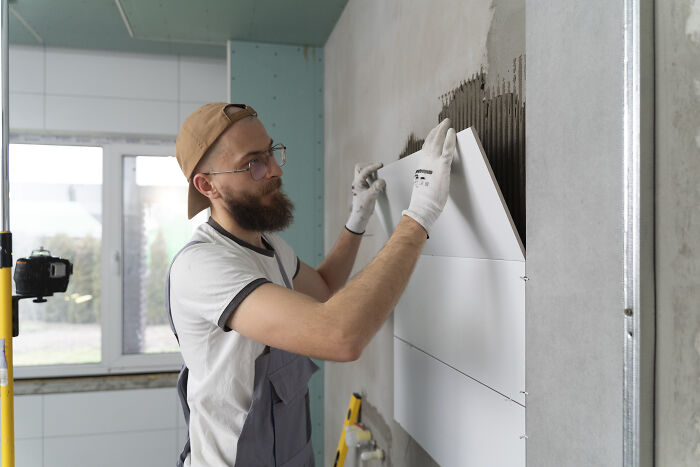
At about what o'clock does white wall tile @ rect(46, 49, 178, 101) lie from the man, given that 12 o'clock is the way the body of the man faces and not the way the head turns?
The white wall tile is roughly at 8 o'clock from the man.

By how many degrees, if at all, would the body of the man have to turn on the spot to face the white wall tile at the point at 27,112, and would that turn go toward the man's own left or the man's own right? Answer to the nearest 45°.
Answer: approximately 135° to the man's own left

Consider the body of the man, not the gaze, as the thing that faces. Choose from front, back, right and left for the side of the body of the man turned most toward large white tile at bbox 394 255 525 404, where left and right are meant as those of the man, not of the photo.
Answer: front

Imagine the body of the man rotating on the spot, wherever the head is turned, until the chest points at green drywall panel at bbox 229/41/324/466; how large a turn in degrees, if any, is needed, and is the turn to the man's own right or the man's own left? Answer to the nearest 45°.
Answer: approximately 90° to the man's own left

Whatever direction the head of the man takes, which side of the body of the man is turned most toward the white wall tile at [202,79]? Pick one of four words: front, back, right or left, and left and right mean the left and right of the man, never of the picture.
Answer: left

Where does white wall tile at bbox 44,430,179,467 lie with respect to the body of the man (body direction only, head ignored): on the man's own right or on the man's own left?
on the man's own left

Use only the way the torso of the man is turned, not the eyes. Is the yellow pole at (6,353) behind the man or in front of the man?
behind

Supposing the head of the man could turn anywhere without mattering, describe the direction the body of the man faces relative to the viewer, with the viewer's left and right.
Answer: facing to the right of the viewer

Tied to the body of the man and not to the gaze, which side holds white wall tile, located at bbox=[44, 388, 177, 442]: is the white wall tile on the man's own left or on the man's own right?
on the man's own left

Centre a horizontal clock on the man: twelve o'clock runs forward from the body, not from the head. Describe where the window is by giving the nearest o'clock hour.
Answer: The window is roughly at 8 o'clock from the man.

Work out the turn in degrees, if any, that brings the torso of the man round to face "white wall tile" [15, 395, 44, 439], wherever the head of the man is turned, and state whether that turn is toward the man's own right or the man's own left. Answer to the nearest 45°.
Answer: approximately 135° to the man's own left
